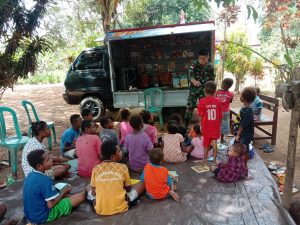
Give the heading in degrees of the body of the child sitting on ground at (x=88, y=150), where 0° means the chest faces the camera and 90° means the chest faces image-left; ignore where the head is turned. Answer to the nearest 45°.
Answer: approximately 225°

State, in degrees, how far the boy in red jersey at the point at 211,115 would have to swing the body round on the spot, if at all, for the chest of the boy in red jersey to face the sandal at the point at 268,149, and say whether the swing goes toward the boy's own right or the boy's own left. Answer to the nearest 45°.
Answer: approximately 45° to the boy's own right

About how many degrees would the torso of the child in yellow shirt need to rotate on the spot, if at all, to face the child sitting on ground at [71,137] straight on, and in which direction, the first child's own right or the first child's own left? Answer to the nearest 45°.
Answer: approximately 45° to the first child's own left

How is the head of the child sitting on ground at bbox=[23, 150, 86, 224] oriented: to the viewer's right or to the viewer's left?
to the viewer's right

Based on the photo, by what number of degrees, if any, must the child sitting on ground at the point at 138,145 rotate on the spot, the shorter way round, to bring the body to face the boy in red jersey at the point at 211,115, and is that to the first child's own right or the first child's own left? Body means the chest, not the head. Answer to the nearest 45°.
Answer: approximately 90° to the first child's own right

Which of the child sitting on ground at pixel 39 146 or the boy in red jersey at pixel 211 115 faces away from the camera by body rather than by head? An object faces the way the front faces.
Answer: the boy in red jersey

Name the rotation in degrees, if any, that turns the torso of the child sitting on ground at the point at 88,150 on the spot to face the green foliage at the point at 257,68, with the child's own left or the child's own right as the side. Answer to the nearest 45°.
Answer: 0° — they already face it

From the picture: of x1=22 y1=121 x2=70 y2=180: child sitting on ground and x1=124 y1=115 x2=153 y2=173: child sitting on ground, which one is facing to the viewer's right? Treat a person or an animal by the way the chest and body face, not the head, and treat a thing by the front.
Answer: x1=22 y1=121 x2=70 y2=180: child sitting on ground

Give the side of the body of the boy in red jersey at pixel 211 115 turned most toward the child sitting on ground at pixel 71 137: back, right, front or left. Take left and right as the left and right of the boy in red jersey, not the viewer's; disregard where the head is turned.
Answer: left

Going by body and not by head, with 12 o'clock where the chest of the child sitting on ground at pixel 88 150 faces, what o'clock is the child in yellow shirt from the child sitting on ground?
The child in yellow shirt is roughly at 4 o'clock from the child sitting on ground.

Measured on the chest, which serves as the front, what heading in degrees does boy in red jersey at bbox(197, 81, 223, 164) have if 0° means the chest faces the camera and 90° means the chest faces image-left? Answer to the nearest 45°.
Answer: approximately 180°

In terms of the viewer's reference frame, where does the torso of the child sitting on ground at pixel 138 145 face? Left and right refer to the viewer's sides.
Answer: facing away from the viewer

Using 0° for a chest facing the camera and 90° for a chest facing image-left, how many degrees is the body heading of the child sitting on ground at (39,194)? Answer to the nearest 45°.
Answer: approximately 225°

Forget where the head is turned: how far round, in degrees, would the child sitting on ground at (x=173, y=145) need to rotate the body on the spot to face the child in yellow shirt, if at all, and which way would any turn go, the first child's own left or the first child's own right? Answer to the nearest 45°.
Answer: approximately 135° to the first child's own left
